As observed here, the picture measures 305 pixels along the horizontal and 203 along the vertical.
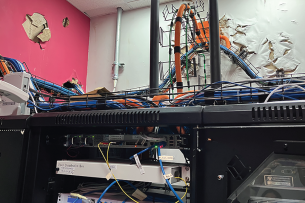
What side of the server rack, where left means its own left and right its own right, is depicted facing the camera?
front

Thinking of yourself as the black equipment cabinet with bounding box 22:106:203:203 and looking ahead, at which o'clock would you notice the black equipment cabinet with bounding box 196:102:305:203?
the black equipment cabinet with bounding box 196:102:305:203 is roughly at 10 o'clock from the black equipment cabinet with bounding box 22:106:203:203.

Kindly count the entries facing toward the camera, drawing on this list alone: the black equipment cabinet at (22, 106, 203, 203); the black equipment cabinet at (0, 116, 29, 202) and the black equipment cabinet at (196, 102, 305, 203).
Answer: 3

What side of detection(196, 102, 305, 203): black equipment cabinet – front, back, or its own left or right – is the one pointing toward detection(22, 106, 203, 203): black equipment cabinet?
right

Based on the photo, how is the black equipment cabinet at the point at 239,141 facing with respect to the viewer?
toward the camera

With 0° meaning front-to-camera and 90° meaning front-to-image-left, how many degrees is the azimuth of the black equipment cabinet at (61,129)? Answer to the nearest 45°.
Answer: approximately 0°

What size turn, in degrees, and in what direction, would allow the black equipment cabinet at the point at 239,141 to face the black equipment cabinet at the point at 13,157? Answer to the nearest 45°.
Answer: approximately 90° to its right

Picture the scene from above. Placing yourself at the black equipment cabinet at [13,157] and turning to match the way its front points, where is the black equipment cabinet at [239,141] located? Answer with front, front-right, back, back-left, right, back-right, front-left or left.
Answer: front-left
